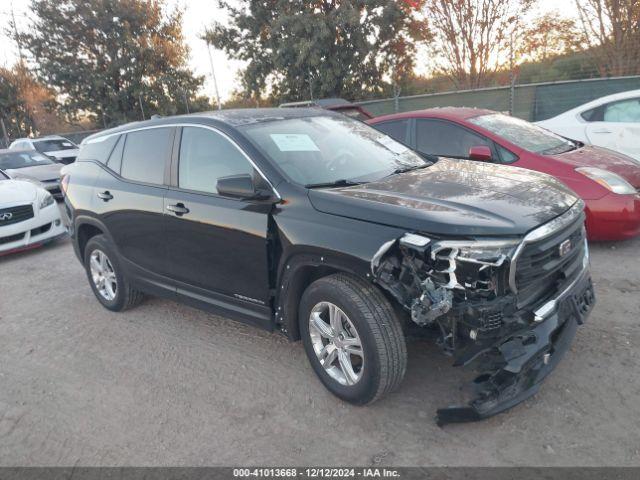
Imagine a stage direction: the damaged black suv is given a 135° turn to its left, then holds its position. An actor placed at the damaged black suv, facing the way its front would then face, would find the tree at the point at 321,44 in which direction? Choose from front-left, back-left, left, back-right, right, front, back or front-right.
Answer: front

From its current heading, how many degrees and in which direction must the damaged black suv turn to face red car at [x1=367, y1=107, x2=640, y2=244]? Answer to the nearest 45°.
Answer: approximately 90° to its left

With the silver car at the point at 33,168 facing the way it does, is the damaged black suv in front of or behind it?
in front

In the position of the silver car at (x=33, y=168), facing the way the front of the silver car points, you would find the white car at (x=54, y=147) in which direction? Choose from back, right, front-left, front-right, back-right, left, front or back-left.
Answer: back-left

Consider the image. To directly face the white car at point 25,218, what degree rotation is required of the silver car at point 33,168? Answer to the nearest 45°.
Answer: approximately 45° to its right

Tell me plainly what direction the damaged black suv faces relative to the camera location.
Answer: facing the viewer and to the right of the viewer

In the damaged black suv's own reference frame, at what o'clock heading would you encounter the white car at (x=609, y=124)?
The white car is roughly at 9 o'clock from the damaged black suv.

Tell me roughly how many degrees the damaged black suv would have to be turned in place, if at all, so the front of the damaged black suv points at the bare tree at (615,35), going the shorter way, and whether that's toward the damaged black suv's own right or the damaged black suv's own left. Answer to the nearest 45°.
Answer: approximately 90° to the damaged black suv's own left

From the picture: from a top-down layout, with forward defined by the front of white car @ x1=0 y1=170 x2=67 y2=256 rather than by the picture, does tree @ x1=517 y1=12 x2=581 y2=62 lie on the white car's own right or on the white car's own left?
on the white car's own left

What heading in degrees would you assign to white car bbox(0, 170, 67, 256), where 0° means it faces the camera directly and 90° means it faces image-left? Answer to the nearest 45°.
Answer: approximately 315°

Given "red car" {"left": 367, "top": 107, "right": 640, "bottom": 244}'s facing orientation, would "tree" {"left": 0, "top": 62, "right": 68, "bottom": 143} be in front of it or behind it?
behind

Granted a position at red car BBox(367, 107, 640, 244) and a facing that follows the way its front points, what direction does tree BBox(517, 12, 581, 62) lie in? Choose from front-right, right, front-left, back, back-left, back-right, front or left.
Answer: back-left

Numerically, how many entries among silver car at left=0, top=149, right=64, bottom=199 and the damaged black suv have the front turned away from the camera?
0

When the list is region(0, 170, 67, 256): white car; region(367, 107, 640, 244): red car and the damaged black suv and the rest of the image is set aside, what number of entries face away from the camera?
0

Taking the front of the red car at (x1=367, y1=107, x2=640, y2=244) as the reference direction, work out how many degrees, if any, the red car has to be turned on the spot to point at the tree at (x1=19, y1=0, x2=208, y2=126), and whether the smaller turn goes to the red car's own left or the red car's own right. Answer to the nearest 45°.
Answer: approximately 180°
